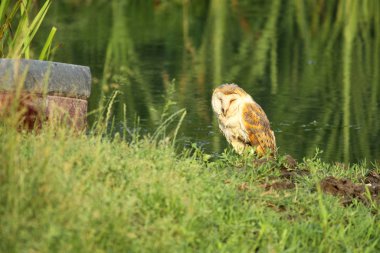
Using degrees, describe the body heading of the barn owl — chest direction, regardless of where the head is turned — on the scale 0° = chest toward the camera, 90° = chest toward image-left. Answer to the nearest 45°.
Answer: approximately 45°
